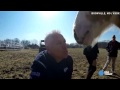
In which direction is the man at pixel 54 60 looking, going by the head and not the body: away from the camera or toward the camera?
toward the camera

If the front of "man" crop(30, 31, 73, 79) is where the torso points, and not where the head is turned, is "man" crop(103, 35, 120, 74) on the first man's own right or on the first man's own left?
on the first man's own left

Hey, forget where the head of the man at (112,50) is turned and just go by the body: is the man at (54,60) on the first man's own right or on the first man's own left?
on the first man's own right

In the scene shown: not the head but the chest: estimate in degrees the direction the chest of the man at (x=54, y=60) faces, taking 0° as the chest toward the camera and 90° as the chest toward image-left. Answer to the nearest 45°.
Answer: approximately 315°
